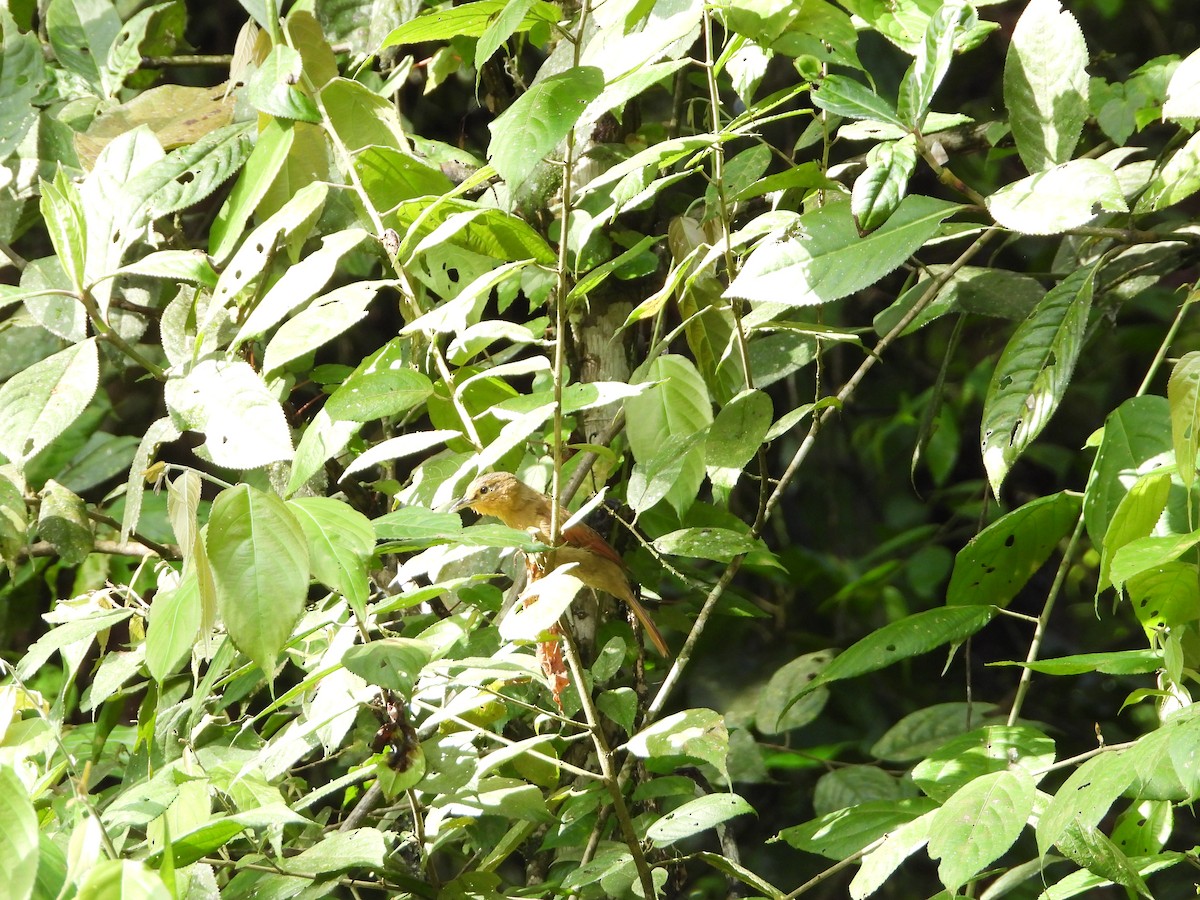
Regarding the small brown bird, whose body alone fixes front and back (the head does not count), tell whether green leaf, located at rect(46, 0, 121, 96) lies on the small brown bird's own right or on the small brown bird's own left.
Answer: on the small brown bird's own right

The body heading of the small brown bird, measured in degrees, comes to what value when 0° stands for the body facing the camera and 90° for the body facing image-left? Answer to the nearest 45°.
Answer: approximately 90°
